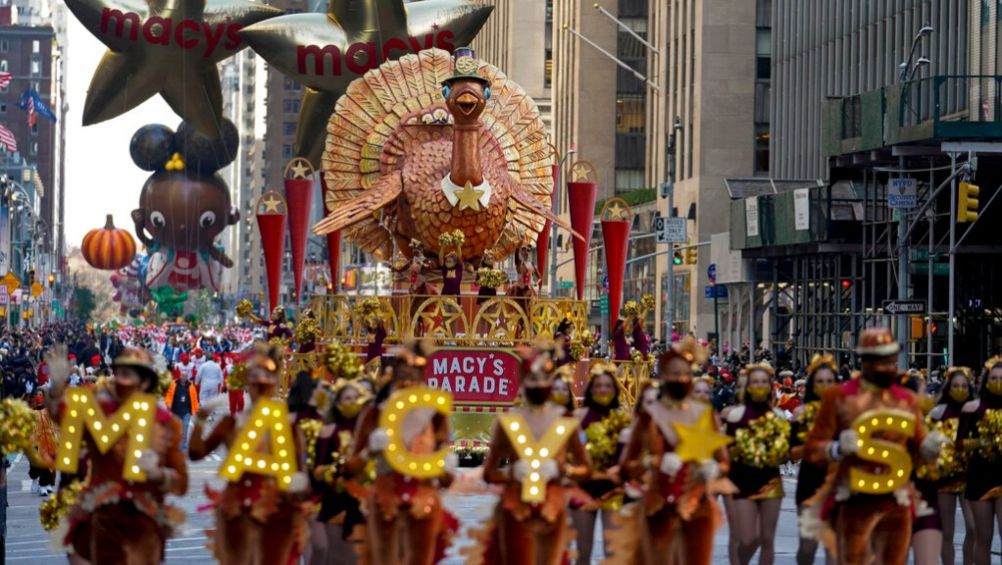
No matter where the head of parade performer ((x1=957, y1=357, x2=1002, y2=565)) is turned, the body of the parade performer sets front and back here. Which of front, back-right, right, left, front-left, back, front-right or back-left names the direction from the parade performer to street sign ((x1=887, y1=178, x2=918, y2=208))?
back

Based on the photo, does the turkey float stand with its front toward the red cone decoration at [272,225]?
no

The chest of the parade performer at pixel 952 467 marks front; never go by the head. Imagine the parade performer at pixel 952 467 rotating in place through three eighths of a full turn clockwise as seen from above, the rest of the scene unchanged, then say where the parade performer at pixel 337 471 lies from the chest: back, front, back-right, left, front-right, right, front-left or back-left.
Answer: left

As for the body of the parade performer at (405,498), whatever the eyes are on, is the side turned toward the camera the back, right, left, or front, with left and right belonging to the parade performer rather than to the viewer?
front

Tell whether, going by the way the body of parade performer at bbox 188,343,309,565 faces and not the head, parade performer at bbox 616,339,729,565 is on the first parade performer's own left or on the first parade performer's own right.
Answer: on the first parade performer's own left

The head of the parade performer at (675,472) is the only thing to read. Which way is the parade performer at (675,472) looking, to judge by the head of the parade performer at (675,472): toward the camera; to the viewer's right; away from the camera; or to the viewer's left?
toward the camera

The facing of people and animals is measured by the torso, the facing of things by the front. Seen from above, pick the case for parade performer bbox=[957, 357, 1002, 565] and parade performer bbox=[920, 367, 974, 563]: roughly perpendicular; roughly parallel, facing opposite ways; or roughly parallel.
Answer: roughly parallel

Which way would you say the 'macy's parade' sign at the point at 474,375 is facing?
toward the camera

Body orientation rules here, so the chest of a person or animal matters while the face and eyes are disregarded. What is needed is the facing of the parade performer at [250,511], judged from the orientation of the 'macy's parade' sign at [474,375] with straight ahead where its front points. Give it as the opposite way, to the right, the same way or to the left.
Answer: the same way

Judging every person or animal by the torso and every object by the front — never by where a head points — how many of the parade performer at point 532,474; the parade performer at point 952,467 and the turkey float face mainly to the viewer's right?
0

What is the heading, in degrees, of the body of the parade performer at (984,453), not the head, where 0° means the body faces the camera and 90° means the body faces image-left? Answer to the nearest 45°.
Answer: approximately 0°

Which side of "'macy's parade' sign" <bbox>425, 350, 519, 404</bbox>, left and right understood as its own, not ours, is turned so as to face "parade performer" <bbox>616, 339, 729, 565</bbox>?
front

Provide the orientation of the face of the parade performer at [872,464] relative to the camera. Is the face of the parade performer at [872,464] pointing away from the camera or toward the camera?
toward the camera

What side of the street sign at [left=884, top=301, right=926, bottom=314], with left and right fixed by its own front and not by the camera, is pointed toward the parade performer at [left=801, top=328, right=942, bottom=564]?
front

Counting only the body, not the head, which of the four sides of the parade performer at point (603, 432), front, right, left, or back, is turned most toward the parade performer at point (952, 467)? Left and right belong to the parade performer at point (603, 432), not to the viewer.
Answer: left

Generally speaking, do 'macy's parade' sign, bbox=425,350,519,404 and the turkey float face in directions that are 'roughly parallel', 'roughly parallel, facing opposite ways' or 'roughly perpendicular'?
roughly parallel
